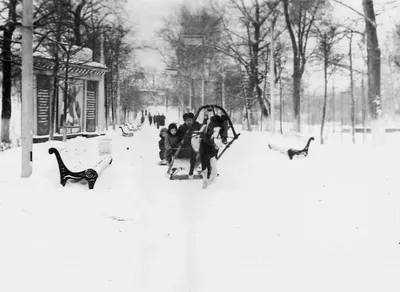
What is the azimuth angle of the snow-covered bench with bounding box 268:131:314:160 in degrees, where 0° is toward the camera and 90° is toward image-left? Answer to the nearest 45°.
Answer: approximately 45°

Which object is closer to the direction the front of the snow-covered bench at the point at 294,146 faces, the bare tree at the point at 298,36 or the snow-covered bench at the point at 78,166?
the snow-covered bench

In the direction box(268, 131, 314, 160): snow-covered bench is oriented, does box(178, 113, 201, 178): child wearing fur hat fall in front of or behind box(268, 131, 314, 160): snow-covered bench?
in front

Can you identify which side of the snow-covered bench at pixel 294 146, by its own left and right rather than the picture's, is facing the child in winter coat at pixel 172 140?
front

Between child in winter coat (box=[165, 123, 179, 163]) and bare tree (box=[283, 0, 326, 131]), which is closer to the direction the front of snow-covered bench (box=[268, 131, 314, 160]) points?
the child in winter coat
